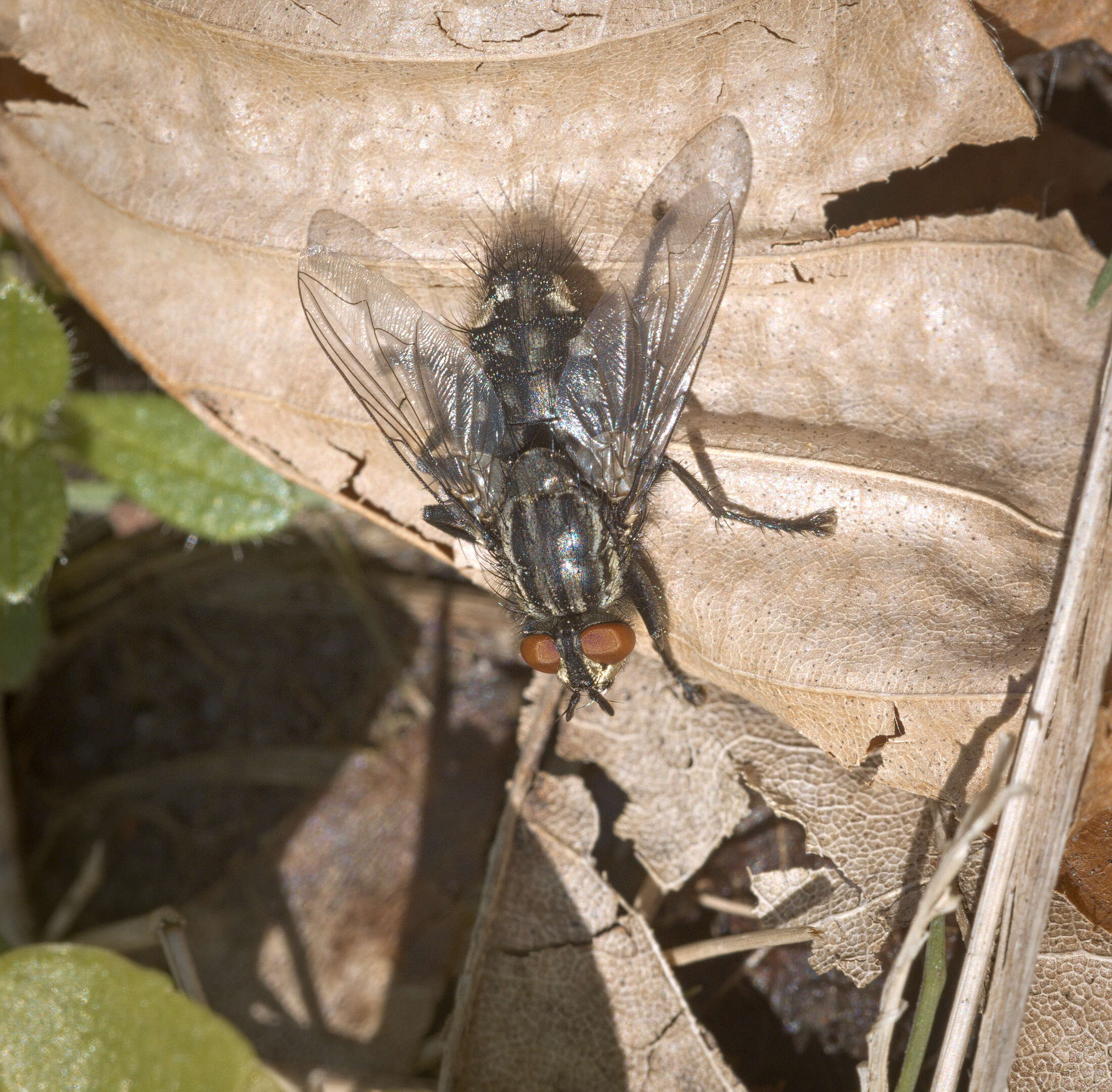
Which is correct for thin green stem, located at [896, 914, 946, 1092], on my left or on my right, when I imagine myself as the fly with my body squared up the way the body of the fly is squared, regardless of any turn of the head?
on my left

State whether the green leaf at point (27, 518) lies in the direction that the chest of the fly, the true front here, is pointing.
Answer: no

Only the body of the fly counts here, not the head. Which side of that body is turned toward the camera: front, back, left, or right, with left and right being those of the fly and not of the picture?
front

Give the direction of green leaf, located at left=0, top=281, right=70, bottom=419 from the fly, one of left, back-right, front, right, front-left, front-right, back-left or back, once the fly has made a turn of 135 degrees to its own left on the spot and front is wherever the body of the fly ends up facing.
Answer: back-left

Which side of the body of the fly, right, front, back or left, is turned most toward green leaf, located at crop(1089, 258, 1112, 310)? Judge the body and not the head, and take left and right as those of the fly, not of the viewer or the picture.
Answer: left

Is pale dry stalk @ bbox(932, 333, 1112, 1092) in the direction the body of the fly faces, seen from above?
no
